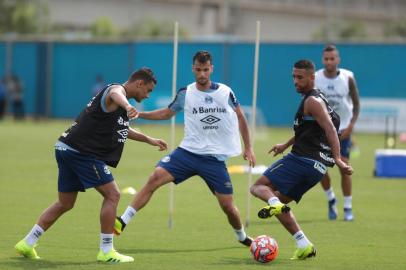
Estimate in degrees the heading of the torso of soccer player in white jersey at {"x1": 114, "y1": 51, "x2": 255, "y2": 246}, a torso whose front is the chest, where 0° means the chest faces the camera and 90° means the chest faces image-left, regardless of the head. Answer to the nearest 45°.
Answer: approximately 0°

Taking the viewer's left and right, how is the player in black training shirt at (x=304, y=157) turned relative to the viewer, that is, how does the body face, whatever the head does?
facing to the left of the viewer

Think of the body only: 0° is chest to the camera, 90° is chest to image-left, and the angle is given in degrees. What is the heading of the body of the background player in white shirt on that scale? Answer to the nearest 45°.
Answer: approximately 0°

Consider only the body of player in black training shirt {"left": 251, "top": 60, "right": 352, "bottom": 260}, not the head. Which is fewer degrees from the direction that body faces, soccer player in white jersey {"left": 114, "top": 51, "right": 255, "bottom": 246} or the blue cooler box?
the soccer player in white jersey

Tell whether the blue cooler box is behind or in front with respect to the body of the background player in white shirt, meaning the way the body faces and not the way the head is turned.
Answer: behind

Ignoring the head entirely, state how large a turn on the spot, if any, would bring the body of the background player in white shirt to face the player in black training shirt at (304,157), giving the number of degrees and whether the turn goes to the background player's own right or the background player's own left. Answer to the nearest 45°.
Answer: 0° — they already face them

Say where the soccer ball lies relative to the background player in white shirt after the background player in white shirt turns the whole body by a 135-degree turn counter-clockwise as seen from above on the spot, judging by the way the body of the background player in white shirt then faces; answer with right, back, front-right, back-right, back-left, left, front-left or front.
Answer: back-right

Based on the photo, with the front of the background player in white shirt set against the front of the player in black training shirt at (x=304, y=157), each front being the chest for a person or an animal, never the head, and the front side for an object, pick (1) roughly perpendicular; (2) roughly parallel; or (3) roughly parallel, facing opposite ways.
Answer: roughly perpendicular

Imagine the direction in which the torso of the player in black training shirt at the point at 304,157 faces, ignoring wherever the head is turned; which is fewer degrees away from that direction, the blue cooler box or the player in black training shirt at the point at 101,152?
the player in black training shirt

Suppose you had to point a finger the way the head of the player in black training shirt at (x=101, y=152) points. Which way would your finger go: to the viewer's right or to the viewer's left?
to the viewer's right

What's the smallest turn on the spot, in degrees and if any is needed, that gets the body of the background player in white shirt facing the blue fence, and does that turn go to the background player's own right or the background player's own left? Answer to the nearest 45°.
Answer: approximately 180°

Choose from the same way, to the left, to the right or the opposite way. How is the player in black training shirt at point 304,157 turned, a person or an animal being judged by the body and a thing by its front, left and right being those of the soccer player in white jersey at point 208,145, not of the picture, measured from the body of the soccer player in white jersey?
to the right

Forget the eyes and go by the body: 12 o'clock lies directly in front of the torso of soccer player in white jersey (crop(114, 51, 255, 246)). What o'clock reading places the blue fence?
The blue fence is roughly at 6 o'clock from the soccer player in white jersey.
